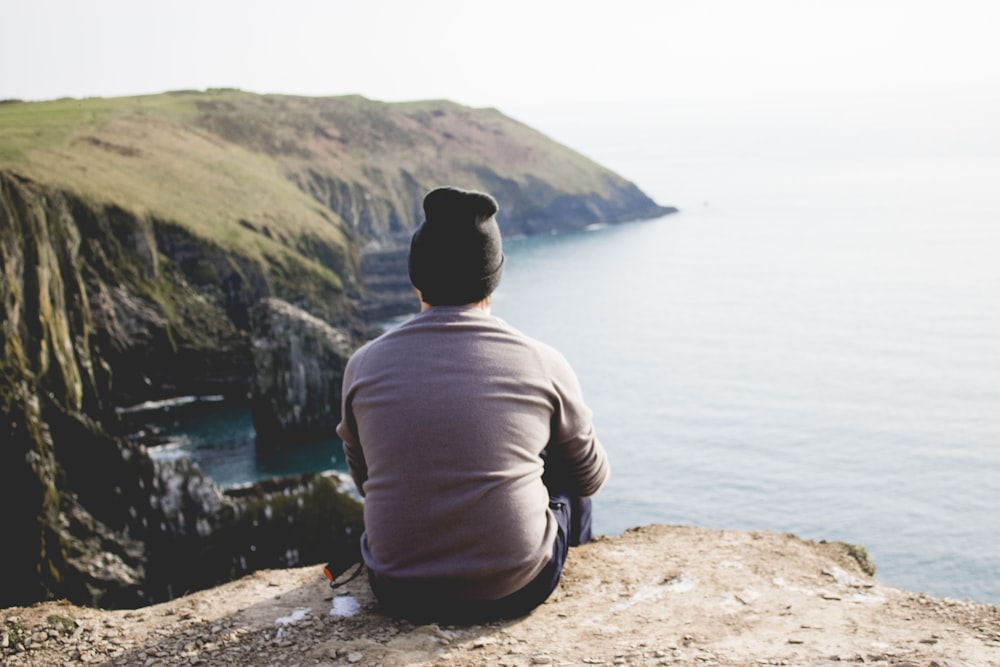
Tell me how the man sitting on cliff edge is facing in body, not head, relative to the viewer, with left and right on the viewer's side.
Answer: facing away from the viewer

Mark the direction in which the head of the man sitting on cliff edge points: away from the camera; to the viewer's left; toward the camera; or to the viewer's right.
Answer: away from the camera
